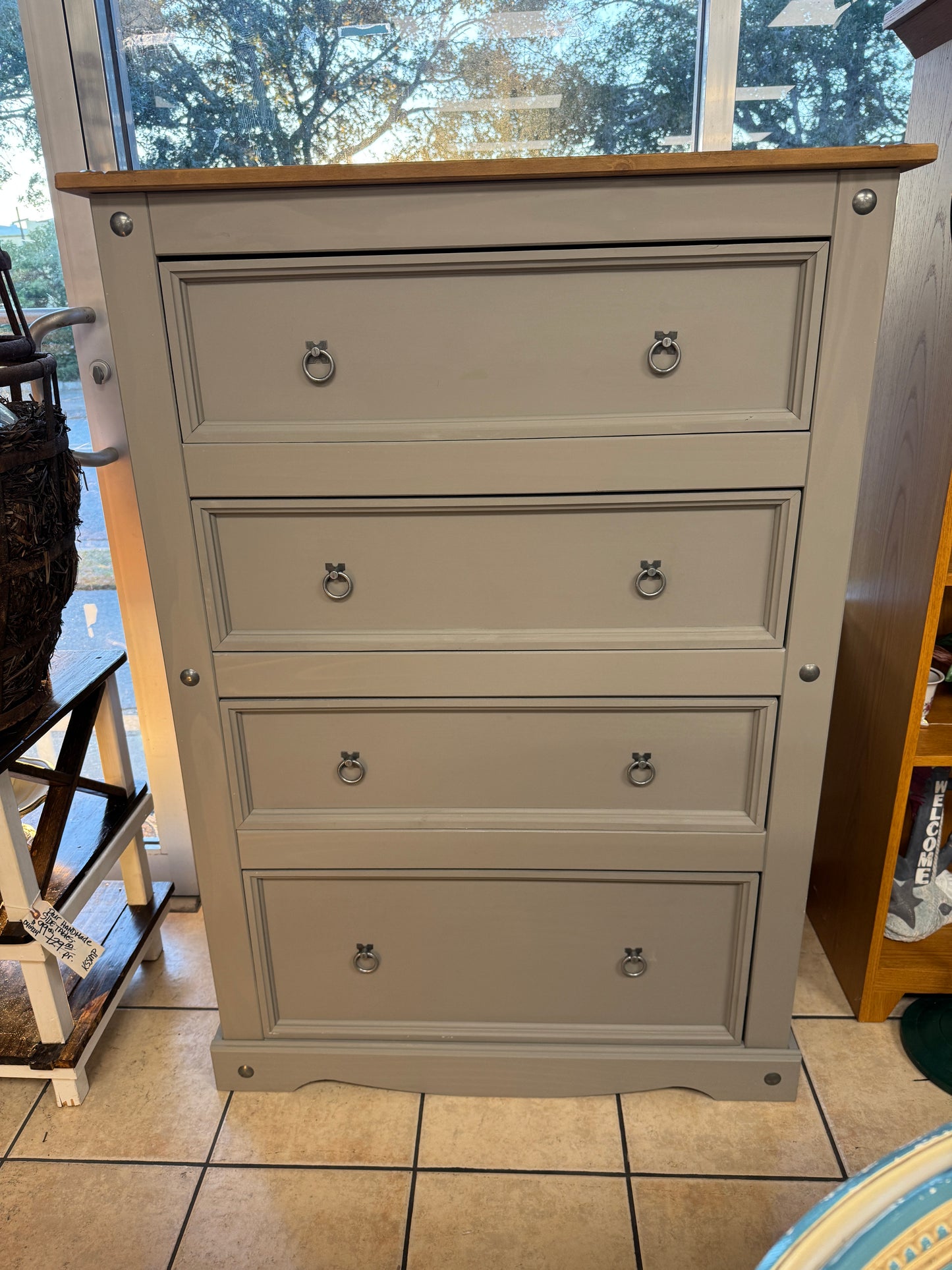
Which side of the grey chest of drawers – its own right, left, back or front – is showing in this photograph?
front

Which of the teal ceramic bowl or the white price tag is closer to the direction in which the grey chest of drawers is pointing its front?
the teal ceramic bowl

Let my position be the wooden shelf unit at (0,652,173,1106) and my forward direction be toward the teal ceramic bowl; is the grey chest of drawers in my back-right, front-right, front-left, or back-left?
front-left

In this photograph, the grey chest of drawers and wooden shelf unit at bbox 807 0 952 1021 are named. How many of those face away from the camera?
0

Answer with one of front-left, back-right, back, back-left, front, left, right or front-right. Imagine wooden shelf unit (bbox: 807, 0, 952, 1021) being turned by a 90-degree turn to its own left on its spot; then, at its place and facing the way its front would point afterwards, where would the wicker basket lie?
back

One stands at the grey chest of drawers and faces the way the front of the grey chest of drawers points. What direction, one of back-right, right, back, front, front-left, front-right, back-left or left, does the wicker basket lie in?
right

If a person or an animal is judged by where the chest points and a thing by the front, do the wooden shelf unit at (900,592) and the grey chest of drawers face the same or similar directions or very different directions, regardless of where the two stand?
same or similar directions

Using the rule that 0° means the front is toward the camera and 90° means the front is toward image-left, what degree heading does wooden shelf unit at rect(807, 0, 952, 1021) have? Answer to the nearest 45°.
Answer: approximately 315°

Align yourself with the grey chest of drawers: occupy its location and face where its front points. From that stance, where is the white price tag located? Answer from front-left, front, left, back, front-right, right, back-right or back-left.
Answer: right
